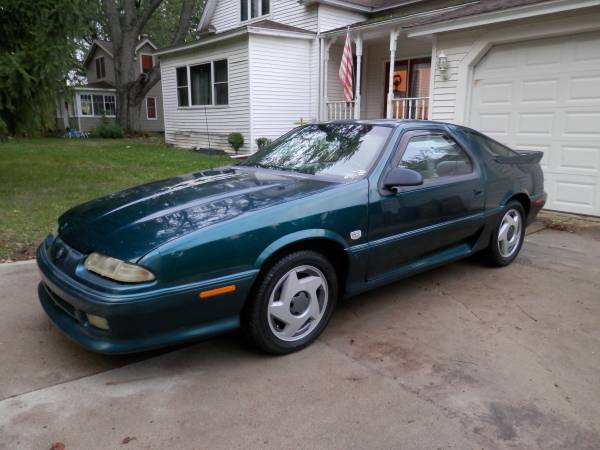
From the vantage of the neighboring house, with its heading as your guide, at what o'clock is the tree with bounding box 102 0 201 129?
The tree is roughly at 10 o'clock from the neighboring house.

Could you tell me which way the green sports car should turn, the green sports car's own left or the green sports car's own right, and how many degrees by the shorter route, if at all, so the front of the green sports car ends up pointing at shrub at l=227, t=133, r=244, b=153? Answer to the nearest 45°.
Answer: approximately 135° to the green sports car's own right

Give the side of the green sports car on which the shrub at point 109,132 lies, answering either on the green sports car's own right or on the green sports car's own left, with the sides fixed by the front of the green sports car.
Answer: on the green sports car's own right

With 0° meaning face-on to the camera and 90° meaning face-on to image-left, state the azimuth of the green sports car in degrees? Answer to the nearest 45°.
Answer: approximately 45°

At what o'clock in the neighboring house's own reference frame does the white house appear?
The white house is roughly at 10 o'clock from the neighboring house.

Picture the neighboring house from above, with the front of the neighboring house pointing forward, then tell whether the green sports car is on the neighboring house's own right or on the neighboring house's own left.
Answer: on the neighboring house's own left

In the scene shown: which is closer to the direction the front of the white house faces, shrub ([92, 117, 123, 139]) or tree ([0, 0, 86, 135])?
the tree
